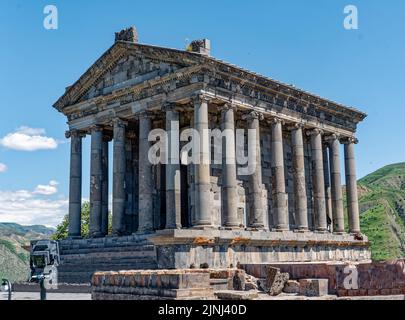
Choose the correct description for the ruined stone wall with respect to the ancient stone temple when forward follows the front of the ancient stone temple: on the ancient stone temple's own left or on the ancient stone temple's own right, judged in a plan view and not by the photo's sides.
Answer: on the ancient stone temple's own left

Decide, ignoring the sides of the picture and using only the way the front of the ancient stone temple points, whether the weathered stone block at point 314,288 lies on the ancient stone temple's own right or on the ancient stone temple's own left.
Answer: on the ancient stone temple's own left

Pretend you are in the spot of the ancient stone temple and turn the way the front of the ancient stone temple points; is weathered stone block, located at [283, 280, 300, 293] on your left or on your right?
on your left

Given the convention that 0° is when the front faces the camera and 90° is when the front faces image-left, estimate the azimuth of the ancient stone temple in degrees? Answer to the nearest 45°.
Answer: approximately 45°
